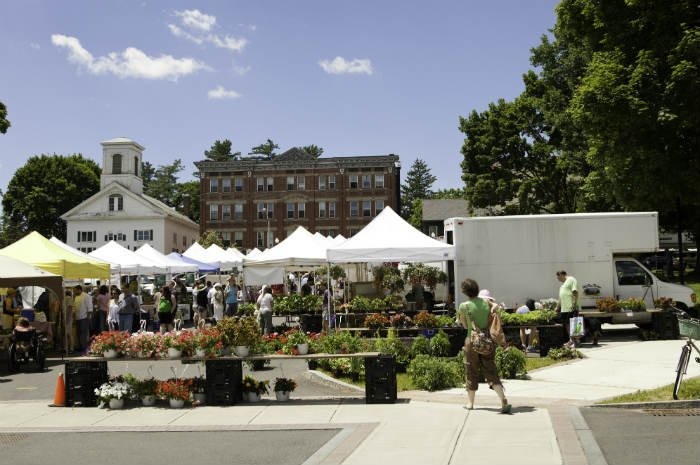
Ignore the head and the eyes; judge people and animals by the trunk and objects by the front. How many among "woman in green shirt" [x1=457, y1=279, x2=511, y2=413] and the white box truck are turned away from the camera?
1

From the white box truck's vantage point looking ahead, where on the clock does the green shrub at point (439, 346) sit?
The green shrub is roughly at 4 o'clock from the white box truck.

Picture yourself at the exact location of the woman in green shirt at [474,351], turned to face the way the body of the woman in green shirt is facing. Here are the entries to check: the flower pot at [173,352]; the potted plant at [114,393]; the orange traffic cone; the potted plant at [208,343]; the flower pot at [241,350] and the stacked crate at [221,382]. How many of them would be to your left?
6

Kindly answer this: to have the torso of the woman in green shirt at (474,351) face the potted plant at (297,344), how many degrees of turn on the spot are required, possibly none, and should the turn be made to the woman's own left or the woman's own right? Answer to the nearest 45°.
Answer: approximately 45° to the woman's own left

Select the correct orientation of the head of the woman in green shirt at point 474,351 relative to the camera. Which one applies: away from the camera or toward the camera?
away from the camera

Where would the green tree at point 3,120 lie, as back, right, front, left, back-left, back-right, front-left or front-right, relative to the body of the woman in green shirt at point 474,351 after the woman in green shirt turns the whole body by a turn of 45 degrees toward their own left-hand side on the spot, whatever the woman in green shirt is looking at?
front

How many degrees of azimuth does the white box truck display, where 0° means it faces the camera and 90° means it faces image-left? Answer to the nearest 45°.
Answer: approximately 270°

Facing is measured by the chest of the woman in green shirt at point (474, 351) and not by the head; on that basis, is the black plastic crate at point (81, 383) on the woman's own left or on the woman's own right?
on the woman's own left

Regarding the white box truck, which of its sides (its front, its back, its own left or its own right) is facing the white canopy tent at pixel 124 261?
back

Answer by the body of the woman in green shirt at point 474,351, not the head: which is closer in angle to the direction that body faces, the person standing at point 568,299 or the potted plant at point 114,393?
the person standing

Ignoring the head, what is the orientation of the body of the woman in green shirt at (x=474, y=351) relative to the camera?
away from the camera

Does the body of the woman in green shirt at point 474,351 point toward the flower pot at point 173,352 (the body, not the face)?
no

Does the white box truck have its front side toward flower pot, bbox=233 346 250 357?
no

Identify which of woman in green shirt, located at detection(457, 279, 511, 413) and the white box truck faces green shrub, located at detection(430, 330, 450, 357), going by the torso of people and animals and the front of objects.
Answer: the woman in green shirt

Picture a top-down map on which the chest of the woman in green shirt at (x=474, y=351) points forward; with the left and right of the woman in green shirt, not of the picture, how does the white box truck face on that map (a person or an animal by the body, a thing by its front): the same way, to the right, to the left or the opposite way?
to the right

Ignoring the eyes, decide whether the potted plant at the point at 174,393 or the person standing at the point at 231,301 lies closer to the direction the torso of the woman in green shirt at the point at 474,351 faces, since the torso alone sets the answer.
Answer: the person standing

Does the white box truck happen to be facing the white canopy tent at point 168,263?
no

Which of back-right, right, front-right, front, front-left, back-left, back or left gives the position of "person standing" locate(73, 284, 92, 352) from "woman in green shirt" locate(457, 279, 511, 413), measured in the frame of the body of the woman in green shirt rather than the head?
front-left

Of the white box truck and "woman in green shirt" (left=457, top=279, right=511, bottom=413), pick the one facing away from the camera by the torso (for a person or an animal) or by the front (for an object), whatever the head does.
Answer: the woman in green shirt
